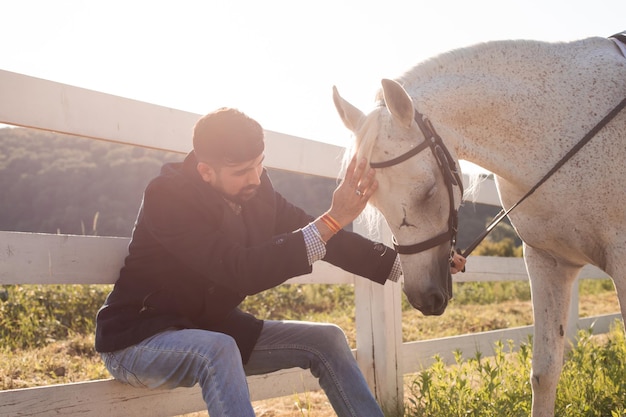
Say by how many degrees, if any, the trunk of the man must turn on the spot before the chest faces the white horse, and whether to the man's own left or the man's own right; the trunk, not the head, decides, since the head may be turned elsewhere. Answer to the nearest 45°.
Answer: approximately 45° to the man's own left

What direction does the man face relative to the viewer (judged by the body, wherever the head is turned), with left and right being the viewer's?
facing the viewer and to the right of the viewer
